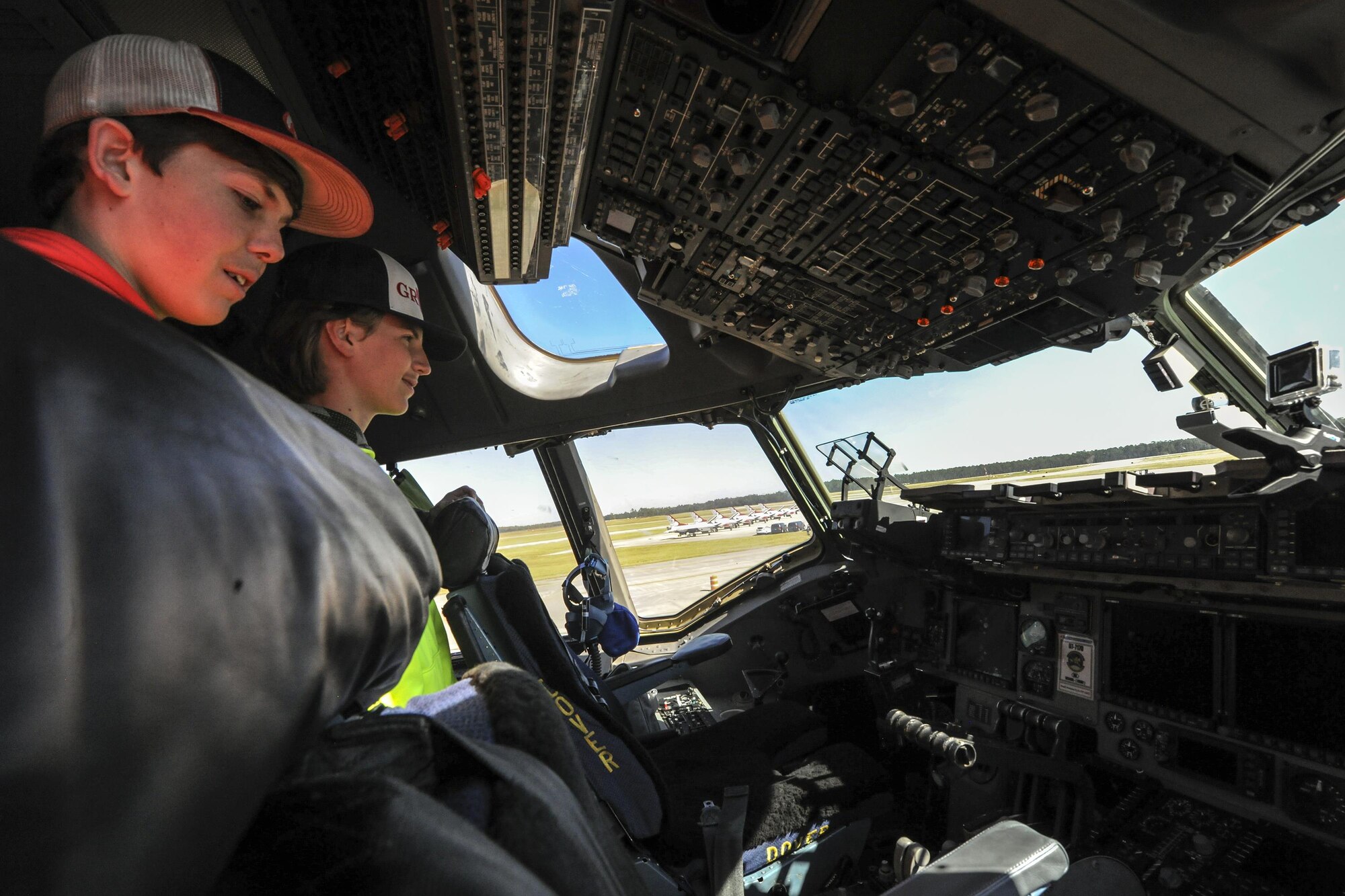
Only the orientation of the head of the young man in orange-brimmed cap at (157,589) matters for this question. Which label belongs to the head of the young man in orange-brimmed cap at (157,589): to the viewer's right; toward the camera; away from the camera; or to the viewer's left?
to the viewer's right

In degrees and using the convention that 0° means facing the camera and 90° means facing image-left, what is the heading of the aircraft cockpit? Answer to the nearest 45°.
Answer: approximately 225°

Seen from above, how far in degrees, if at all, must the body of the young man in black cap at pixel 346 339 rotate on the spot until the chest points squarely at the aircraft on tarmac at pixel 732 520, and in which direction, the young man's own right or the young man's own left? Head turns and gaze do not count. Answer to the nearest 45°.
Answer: approximately 45° to the young man's own left

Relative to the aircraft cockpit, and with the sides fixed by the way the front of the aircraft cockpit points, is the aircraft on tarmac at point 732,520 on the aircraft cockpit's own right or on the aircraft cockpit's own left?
on the aircraft cockpit's own left

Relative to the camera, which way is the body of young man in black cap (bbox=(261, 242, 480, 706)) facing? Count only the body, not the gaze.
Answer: to the viewer's right

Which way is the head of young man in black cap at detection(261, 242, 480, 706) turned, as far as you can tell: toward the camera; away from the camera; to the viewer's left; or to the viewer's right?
to the viewer's right
